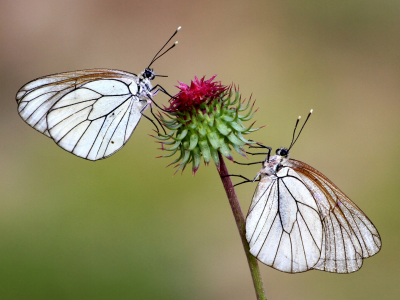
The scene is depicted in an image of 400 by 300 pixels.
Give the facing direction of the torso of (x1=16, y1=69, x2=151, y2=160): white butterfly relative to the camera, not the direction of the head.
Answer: to the viewer's right

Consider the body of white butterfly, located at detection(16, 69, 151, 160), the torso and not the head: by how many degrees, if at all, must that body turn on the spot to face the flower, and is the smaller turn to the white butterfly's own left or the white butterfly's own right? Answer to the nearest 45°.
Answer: approximately 45° to the white butterfly's own right

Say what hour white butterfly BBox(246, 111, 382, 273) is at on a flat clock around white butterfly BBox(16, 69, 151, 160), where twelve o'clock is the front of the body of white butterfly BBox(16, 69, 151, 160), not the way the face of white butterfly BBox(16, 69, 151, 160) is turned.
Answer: white butterfly BBox(246, 111, 382, 273) is roughly at 1 o'clock from white butterfly BBox(16, 69, 151, 160).
